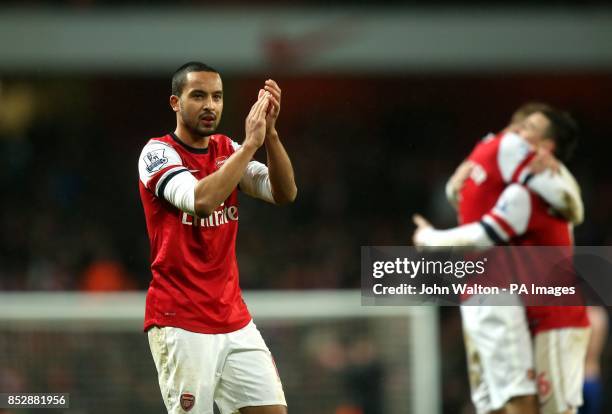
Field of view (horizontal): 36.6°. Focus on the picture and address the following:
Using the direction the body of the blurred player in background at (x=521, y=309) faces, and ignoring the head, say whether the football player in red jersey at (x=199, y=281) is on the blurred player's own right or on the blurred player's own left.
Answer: on the blurred player's own left

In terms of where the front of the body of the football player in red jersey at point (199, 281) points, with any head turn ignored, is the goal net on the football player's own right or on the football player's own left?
on the football player's own left

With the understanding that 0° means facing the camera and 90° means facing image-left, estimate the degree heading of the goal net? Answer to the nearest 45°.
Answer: approximately 0°

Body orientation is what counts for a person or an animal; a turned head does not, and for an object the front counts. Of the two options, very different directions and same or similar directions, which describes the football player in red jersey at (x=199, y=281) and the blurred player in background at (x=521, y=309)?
very different directions

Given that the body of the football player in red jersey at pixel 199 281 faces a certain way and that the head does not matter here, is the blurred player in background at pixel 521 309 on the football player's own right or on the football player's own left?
on the football player's own left
